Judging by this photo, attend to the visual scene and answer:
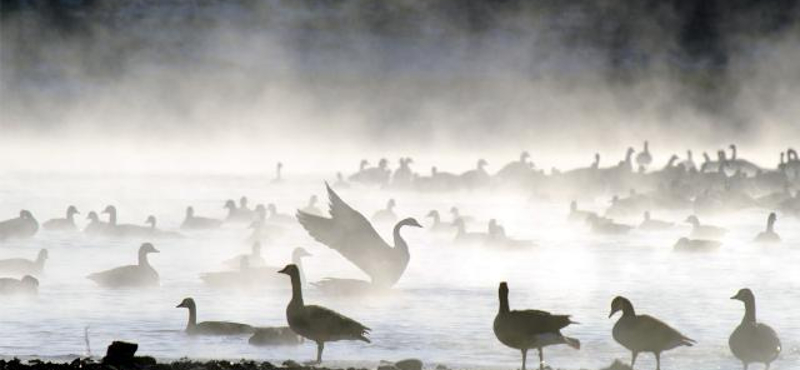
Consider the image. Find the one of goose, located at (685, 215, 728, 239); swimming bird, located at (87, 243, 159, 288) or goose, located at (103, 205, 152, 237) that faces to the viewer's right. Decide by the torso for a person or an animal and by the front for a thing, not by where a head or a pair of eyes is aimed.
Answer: the swimming bird

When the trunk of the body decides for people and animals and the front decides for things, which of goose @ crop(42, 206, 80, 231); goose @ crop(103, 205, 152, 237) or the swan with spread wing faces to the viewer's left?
goose @ crop(103, 205, 152, 237)

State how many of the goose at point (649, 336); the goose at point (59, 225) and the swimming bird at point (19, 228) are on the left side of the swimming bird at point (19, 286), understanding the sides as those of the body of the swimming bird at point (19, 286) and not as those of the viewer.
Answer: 2

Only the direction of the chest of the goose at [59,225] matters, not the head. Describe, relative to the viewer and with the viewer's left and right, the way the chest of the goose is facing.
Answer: facing to the right of the viewer

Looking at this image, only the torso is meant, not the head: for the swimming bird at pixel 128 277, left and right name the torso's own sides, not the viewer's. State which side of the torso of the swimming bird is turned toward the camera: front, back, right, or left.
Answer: right

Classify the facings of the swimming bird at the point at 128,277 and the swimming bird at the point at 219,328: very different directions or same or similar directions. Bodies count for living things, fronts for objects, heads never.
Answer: very different directions

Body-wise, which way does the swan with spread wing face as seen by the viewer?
to the viewer's right

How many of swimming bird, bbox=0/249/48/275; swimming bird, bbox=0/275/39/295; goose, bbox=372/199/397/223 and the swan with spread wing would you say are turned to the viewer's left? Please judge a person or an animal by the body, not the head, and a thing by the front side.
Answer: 0
